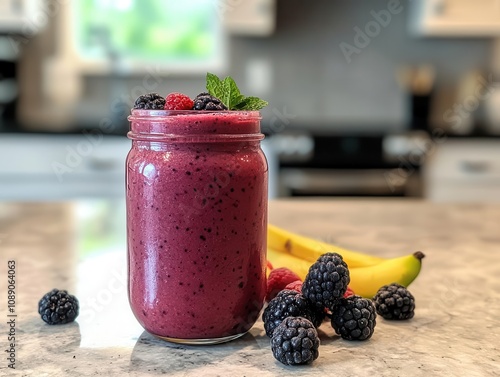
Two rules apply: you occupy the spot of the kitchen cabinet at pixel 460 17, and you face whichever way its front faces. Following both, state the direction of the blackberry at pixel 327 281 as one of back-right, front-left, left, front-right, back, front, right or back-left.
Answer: front

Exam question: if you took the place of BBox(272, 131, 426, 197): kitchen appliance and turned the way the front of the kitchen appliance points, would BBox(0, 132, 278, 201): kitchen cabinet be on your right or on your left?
on your right

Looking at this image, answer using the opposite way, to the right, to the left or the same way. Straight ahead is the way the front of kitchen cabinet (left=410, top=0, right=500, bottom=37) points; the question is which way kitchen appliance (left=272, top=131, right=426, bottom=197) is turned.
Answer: the same way

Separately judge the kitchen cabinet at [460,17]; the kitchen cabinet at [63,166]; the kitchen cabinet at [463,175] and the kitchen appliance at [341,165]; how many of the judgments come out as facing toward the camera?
4

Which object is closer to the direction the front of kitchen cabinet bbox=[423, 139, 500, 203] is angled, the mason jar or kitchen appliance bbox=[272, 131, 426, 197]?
the mason jar

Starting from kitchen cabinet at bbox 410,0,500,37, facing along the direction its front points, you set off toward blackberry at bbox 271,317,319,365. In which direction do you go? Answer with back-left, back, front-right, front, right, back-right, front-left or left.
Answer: front

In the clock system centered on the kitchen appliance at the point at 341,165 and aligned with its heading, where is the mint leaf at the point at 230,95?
The mint leaf is roughly at 12 o'clock from the kitchen appliance.

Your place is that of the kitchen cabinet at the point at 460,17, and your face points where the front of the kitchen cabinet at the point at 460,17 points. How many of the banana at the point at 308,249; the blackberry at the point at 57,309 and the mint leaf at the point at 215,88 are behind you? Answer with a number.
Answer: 0

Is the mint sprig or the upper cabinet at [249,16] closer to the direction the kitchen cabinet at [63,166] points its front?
the mint sprig

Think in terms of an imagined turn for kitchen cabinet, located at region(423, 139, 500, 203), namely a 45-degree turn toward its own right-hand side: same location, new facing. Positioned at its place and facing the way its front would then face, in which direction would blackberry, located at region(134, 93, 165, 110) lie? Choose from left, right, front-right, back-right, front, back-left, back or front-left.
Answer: front-left

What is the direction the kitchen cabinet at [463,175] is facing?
toward the camera

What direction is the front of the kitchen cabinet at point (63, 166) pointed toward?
toward the camera

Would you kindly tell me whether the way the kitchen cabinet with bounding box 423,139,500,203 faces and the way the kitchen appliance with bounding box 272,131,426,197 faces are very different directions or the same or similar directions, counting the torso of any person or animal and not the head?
same or similar directions

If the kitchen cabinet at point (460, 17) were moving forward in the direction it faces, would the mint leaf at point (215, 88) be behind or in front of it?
in front

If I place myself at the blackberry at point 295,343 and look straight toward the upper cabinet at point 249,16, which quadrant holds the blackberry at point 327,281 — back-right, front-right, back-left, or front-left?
front-right

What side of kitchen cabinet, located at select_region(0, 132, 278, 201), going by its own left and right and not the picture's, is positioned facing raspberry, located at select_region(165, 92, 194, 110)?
front

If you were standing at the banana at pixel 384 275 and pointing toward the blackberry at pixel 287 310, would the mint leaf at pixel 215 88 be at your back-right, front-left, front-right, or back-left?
front-right

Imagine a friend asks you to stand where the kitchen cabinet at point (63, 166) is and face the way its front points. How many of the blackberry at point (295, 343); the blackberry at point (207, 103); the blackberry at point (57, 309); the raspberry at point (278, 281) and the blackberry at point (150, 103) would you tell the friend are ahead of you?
5

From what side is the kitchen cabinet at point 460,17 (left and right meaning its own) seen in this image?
front

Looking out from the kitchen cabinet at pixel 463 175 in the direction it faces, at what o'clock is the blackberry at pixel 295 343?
The blackberry is roughly at 12 o'clock from the kitchen cabinet.
